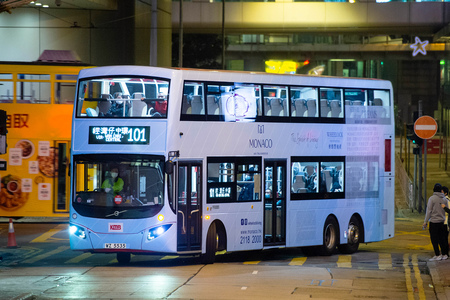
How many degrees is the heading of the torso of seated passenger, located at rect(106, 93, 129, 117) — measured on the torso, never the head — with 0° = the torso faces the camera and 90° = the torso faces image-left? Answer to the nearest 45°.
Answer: approximately 45°

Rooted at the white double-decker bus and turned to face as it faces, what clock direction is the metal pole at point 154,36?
The metal pole is roughly at 4 o'clock from the white double-decker bus.

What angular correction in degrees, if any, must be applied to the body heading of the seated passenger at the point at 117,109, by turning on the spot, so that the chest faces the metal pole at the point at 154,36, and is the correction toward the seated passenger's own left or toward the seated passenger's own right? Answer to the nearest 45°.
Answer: approximately 135° to the seated passenger's own right

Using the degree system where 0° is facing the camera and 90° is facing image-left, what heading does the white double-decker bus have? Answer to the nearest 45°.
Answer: approximately 45°
